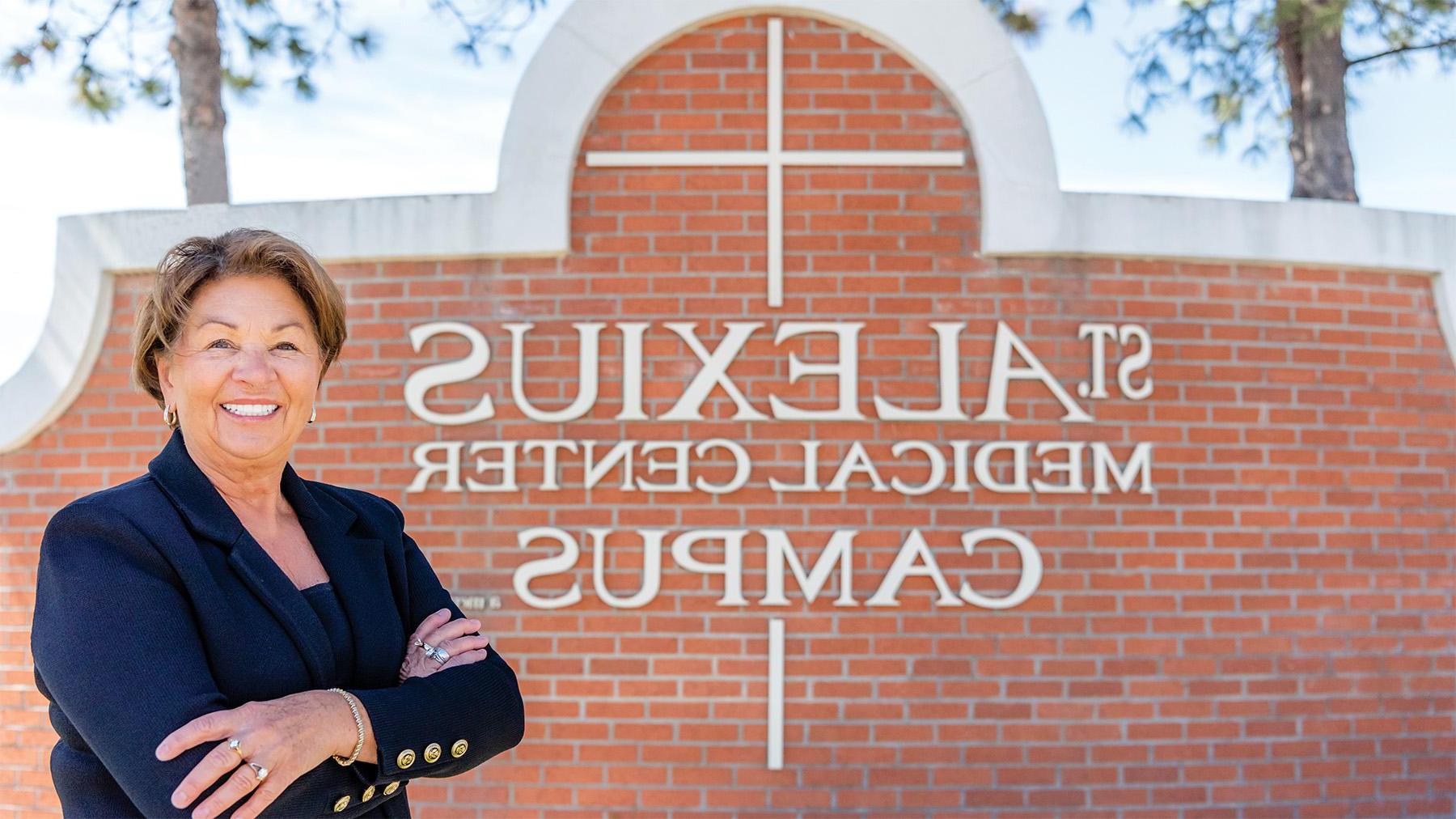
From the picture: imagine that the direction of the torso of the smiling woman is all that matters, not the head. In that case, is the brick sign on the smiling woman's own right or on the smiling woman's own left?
on the smiling woman's own left

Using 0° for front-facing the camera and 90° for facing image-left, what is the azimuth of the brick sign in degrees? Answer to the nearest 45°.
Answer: approximately 0°

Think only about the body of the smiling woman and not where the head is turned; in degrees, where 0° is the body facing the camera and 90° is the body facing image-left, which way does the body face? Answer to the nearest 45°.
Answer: approximately 315°

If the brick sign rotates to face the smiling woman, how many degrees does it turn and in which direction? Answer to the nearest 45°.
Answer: approximately 45° to its right
